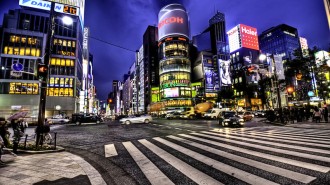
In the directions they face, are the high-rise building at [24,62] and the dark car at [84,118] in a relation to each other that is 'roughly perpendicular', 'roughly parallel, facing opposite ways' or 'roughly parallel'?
roughly perpendicular

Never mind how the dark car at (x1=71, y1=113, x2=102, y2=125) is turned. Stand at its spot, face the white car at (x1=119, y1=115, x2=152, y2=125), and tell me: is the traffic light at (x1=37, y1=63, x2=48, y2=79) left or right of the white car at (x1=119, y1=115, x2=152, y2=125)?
right

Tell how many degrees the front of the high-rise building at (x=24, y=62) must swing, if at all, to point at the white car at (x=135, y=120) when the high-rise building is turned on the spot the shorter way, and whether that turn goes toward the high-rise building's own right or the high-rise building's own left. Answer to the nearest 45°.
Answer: approximately 45° to the high-rise building's own left
